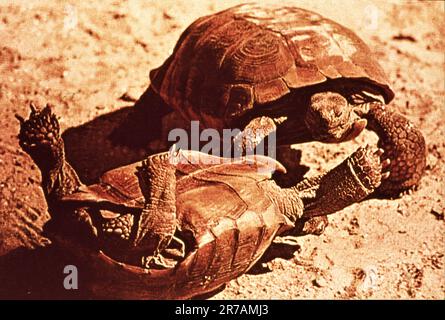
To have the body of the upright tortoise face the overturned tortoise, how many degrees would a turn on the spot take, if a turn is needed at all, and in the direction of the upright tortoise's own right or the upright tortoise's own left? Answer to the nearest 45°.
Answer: approximately 90° to the upright tortoise's own right

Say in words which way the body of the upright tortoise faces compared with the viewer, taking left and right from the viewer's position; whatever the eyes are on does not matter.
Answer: facing the viewer and to the right of the viewer
